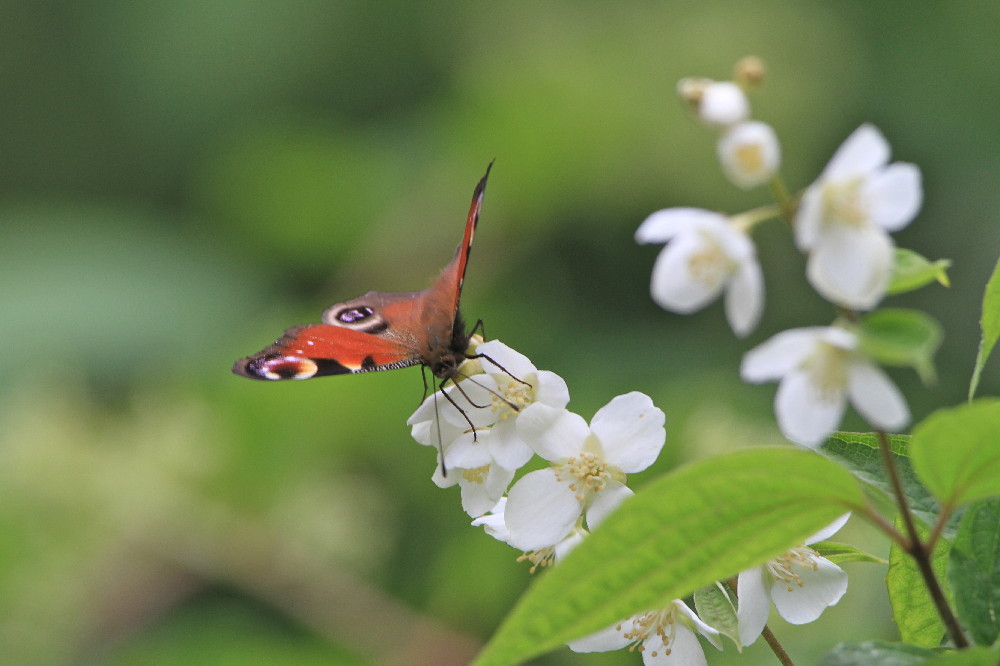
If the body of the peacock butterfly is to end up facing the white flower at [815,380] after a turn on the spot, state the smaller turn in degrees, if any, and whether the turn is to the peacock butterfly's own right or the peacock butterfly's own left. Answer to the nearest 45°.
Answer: approximately 45° to the peacock butterfly's own left

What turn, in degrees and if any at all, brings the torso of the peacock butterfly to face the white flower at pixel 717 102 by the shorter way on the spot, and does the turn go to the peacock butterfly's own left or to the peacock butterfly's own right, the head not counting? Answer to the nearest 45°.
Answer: approximately 45° to the peacock butterfly's own left

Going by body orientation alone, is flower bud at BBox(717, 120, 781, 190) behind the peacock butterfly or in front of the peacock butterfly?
in front

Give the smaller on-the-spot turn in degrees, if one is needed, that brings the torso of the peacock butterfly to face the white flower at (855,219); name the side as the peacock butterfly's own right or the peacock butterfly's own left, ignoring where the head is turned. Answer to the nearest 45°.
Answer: approximately 45° to the peacock butterfly's own left
